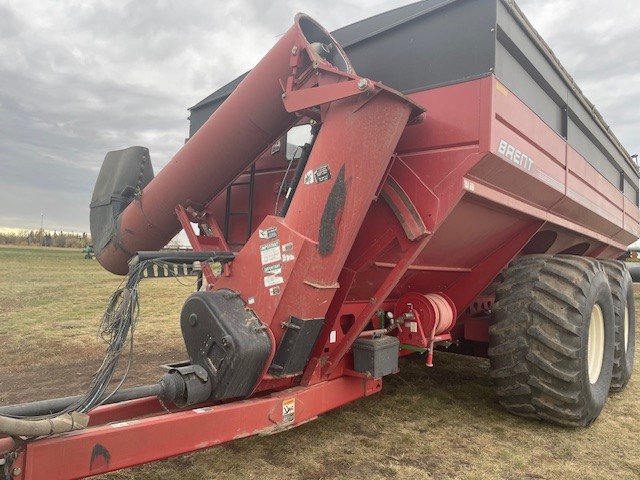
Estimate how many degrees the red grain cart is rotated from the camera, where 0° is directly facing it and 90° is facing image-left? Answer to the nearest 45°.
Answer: approximately 45°
